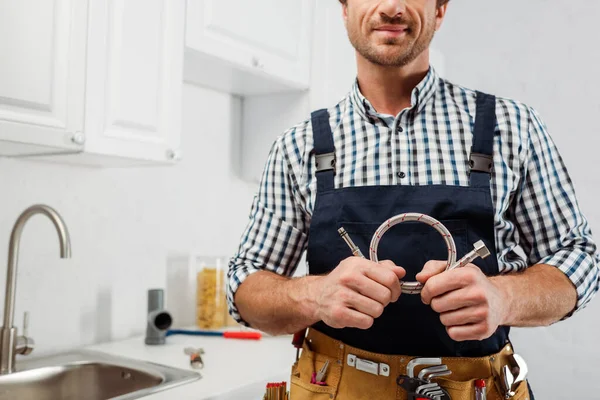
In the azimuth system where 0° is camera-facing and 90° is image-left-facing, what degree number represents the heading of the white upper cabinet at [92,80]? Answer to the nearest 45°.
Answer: approximately 315°

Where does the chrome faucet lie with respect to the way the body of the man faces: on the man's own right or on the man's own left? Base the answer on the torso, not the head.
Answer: on the man's own right

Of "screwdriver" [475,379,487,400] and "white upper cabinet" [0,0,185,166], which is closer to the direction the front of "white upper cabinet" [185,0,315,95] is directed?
the screwdriver

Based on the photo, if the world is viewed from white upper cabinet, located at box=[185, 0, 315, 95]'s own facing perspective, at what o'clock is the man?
The man is roughly at 1 o'clock from the white upper cabinet.

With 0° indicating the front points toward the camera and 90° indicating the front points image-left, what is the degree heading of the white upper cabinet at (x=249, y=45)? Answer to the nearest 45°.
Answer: approximately 315°

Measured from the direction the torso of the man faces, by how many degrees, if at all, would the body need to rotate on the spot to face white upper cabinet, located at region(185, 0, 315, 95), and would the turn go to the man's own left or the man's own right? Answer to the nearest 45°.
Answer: approximately 135° to the man's own right
